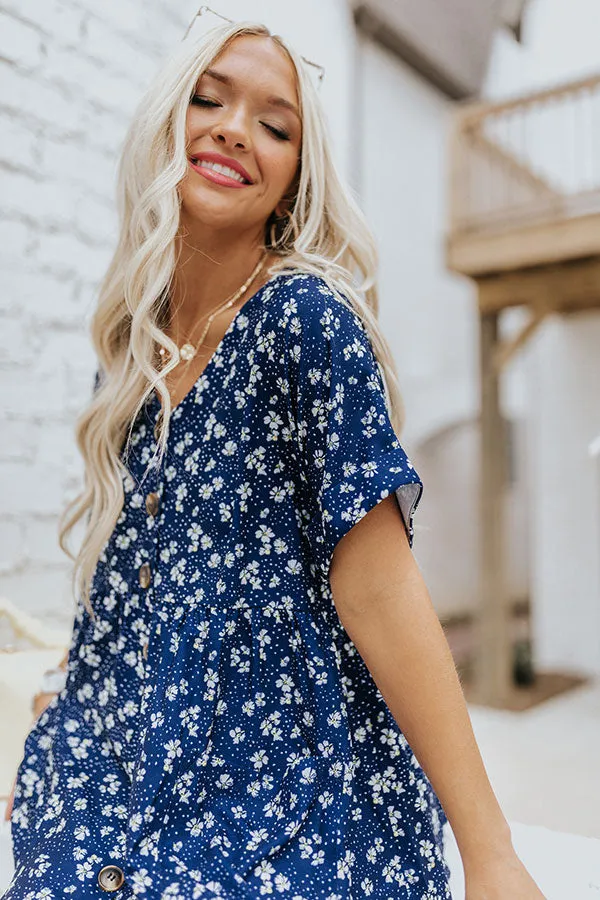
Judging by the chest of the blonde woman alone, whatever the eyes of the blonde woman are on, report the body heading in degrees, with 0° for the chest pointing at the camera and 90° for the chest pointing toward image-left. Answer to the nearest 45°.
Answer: approximately 45°

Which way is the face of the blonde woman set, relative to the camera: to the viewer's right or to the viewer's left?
to the viewer's left

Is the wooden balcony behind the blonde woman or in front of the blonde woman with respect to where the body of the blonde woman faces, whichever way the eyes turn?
behind
